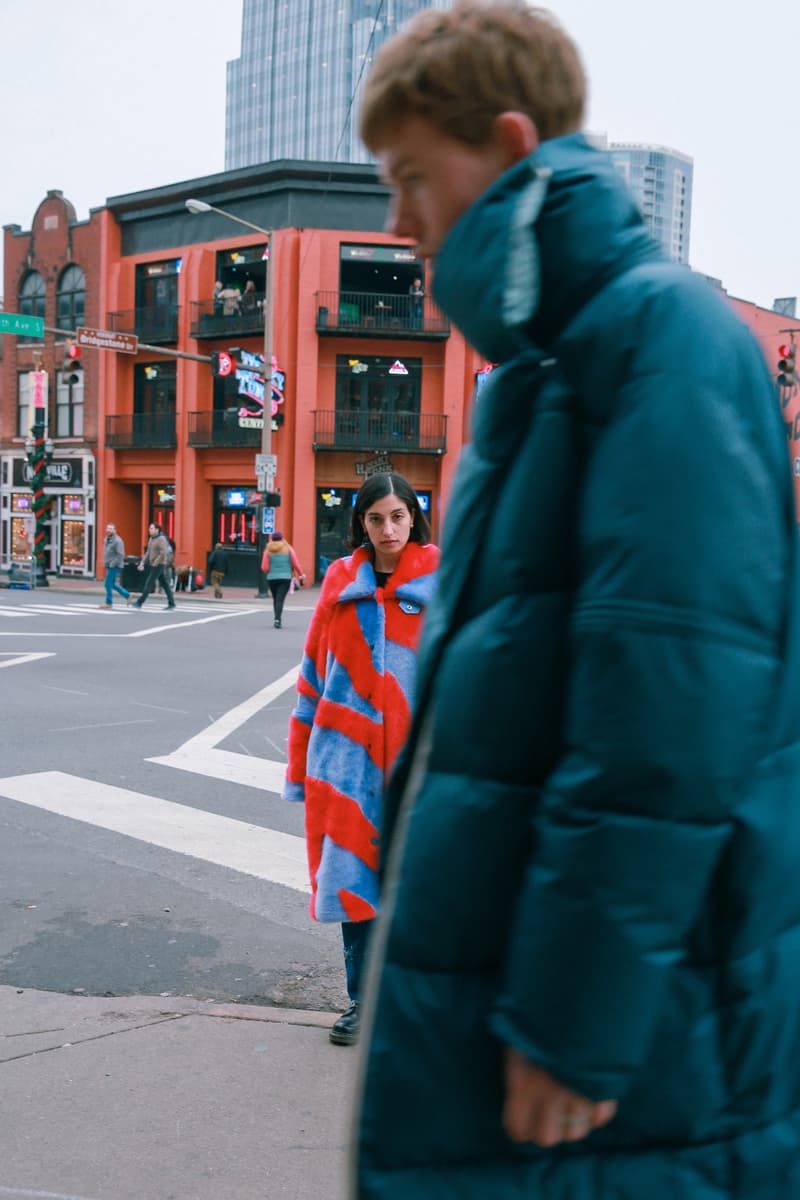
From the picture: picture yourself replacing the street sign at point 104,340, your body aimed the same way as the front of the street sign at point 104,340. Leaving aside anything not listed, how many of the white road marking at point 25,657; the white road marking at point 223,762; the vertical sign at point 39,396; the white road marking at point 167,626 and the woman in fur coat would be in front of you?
4

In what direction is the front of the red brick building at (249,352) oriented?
toward the camera

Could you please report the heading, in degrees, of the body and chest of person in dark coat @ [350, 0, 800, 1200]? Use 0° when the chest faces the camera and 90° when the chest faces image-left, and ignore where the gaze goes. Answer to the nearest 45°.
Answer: approximately 90°

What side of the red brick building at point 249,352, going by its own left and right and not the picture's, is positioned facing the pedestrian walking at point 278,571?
front

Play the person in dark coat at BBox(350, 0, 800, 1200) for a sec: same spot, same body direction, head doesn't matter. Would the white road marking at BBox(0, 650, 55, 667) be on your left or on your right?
on your right

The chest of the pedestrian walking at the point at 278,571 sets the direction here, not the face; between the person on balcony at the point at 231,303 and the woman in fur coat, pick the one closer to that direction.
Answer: the person on balcony

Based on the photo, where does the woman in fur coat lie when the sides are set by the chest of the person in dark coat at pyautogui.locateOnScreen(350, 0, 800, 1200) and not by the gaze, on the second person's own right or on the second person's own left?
on the second person's own right

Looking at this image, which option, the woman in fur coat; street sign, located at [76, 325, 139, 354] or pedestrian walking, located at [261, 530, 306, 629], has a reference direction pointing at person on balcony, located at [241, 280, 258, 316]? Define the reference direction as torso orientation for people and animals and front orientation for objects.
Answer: the pedestrian walking

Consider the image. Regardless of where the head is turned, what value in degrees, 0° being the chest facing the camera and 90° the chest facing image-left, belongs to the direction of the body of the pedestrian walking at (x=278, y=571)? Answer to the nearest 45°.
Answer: approximately 180°

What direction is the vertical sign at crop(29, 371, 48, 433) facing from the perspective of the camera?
toward the camera

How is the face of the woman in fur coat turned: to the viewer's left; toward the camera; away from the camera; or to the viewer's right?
toward the camera

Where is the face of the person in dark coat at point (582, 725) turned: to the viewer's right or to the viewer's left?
to the viewer's left

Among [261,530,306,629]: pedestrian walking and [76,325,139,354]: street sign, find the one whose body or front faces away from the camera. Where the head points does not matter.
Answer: the pedestrian walking

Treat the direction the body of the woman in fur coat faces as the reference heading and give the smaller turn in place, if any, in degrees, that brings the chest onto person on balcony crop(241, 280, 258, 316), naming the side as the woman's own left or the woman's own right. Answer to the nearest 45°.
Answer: approximately 180°
